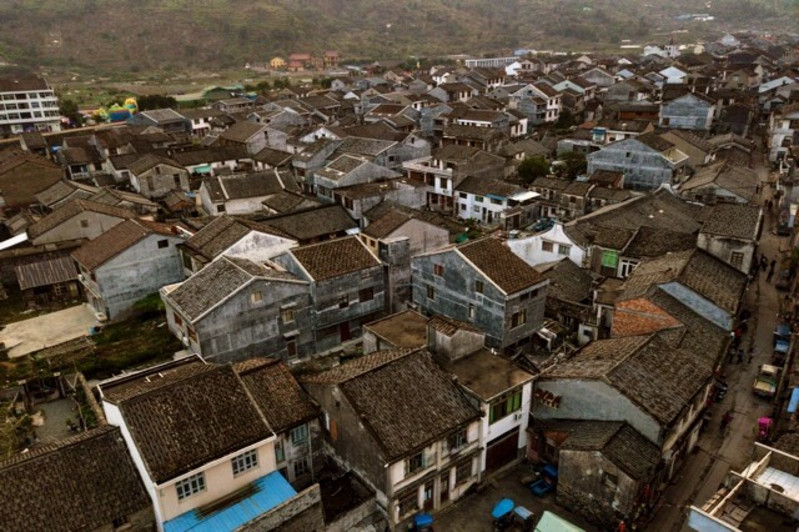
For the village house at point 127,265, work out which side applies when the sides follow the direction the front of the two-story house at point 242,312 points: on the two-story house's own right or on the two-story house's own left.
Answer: on the two-story house's own right

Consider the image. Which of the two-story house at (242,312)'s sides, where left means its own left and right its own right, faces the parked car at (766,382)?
left

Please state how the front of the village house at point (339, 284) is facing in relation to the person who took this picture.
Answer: facing the viewer and to the right of the viewer

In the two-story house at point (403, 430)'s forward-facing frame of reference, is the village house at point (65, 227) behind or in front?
behind

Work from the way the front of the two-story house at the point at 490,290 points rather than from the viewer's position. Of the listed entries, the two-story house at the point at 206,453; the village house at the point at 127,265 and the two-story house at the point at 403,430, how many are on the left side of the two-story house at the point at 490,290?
0

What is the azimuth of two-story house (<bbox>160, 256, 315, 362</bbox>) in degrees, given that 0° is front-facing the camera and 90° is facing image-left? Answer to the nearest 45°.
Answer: approximately 45°

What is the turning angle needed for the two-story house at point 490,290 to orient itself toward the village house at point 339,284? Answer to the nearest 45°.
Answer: approximately 135° to its right

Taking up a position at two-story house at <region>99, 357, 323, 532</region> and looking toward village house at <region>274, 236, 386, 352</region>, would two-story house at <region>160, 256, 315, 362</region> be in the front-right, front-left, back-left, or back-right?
front-left

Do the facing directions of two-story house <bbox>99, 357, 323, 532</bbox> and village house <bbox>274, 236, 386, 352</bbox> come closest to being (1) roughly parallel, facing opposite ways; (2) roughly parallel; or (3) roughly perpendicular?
roughly parallel

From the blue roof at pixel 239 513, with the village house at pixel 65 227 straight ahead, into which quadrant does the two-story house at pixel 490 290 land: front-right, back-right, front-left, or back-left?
front-right

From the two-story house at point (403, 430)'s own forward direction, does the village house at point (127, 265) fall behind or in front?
behind

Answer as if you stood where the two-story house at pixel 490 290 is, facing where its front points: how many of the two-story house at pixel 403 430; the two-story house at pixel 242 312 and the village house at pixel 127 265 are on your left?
0

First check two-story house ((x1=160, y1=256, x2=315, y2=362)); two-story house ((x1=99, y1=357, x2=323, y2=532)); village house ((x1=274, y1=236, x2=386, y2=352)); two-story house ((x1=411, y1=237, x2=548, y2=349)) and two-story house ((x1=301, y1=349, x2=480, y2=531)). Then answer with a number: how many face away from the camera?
0
